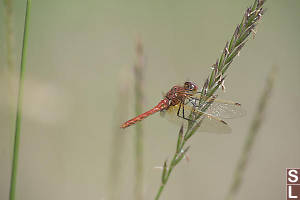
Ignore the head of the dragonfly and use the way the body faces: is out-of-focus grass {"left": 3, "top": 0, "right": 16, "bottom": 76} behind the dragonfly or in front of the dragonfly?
behind

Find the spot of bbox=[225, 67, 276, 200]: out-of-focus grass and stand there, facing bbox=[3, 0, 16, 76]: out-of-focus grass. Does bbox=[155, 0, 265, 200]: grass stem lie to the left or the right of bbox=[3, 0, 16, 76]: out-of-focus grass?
left

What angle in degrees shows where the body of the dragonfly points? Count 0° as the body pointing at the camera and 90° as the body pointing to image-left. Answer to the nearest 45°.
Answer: approximately 270°
